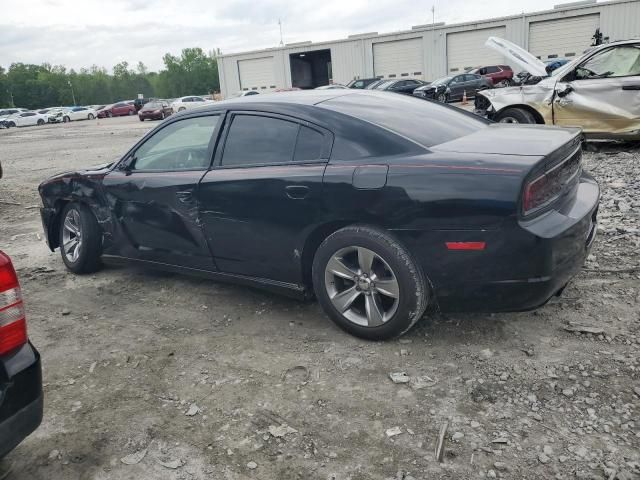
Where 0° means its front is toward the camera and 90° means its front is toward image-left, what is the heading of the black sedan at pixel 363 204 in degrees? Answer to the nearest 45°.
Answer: approximately 135°

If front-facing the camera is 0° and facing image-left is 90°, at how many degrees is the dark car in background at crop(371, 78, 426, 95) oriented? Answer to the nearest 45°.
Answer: approximately 45°

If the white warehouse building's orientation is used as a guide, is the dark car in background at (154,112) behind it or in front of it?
in front

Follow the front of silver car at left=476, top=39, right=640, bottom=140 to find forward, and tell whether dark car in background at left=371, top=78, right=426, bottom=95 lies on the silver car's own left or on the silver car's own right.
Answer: on the silver car's own right

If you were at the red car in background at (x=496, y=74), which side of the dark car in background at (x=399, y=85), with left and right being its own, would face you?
back

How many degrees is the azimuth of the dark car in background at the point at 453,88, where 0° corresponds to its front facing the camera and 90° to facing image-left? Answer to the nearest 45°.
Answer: approximately 45°

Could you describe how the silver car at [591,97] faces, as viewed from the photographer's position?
facing to the left of the viewer

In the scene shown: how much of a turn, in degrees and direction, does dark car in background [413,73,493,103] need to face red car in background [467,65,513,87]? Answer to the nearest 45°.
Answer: approximately 180°

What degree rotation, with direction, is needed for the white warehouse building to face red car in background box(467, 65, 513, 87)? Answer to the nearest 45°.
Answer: approximately 45° to its left

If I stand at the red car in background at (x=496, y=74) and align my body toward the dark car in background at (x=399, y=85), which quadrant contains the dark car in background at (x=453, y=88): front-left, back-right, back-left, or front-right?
front-left

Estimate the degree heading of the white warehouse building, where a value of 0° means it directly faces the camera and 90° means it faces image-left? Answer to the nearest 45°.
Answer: approximately 45°

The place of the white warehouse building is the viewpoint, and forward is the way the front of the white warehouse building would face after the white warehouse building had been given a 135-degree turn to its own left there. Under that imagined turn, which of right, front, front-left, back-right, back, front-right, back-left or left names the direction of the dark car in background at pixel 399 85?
right
